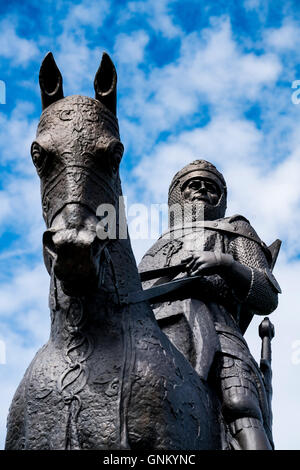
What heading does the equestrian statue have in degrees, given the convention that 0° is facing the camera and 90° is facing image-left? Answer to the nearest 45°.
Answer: approximately 45°
